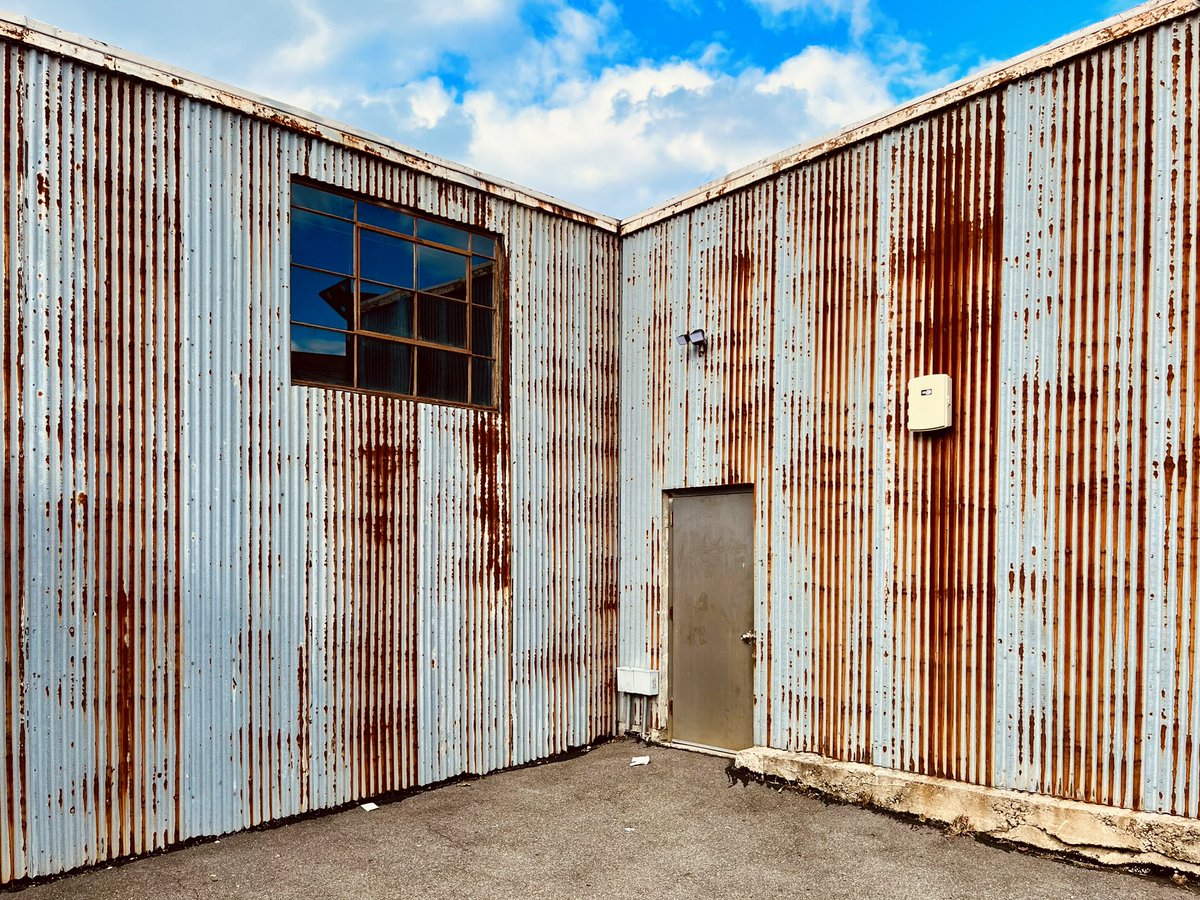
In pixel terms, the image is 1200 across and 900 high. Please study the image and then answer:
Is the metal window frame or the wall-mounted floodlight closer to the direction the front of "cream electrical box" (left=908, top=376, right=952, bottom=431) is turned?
the metal window frame

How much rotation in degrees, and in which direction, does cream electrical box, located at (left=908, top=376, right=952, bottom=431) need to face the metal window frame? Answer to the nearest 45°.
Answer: approximately 45° to its right

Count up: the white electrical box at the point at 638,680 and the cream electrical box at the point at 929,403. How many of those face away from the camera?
0

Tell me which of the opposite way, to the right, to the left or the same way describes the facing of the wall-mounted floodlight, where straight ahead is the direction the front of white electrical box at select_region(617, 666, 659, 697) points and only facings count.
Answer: the same way

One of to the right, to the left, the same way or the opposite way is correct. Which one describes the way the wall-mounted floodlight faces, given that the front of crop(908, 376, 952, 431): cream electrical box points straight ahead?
the same way

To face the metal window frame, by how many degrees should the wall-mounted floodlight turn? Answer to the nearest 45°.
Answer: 0° — it already faces it

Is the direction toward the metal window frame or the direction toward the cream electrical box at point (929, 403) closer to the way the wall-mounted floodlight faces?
the metal window frame

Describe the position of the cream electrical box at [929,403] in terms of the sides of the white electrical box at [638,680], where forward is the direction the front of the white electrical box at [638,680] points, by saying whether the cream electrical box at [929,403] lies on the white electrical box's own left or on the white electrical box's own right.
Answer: on the white electrical box's own left

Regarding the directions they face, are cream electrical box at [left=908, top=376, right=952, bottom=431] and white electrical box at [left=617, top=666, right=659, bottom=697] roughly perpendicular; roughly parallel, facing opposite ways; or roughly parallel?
roughly parallel

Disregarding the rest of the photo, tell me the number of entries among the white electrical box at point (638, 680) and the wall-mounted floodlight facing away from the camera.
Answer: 0

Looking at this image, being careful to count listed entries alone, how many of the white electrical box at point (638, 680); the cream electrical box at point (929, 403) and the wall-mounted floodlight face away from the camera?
0

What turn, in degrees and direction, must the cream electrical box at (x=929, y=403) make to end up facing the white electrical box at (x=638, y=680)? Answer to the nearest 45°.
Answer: approximately 90° to its right

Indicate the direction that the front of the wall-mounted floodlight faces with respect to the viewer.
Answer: facing the viewer and to the left of the viewer
